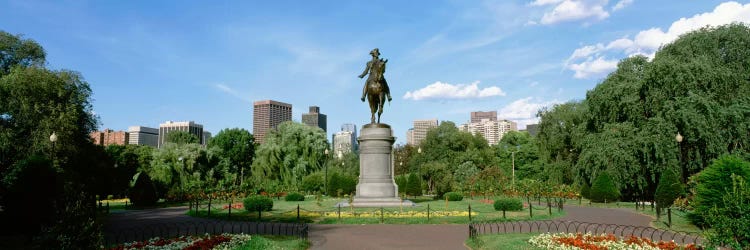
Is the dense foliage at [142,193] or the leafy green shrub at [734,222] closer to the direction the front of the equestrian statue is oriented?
the leafy green shrub

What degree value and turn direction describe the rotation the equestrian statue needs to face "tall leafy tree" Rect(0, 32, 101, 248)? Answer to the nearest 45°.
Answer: approximately 90° to its right

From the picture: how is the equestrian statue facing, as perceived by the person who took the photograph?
facing the viewer

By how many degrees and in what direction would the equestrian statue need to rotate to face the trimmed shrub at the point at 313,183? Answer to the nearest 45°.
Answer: approximately 180°

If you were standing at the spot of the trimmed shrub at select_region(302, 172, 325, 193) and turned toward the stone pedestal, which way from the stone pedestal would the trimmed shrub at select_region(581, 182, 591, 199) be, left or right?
left

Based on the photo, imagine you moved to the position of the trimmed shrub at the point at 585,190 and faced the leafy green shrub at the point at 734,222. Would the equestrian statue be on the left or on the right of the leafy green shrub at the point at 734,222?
right

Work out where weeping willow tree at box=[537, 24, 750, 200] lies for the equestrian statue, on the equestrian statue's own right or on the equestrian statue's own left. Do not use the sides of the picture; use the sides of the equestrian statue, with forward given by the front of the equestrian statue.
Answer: on the equestrian statue's own left

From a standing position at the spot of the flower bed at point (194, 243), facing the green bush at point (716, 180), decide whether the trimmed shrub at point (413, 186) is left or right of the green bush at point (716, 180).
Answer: left

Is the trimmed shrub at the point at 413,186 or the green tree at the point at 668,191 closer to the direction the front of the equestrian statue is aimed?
the green tree

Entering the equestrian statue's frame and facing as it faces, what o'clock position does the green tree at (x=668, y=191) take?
The green tree is roughly at 10 o'clock from the equestrian statue.

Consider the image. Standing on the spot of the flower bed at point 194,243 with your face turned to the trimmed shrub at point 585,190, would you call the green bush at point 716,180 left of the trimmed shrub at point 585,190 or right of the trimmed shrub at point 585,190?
right

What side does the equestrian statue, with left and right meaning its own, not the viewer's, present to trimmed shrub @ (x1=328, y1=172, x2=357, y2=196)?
back

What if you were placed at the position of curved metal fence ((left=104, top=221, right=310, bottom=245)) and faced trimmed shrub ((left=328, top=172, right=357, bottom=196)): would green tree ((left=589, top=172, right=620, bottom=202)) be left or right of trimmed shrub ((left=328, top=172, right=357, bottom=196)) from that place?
right

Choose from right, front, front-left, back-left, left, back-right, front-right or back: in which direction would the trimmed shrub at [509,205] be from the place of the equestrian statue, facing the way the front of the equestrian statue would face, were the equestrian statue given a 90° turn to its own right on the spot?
back-left

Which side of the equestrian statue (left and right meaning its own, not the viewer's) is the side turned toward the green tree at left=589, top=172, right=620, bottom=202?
left
